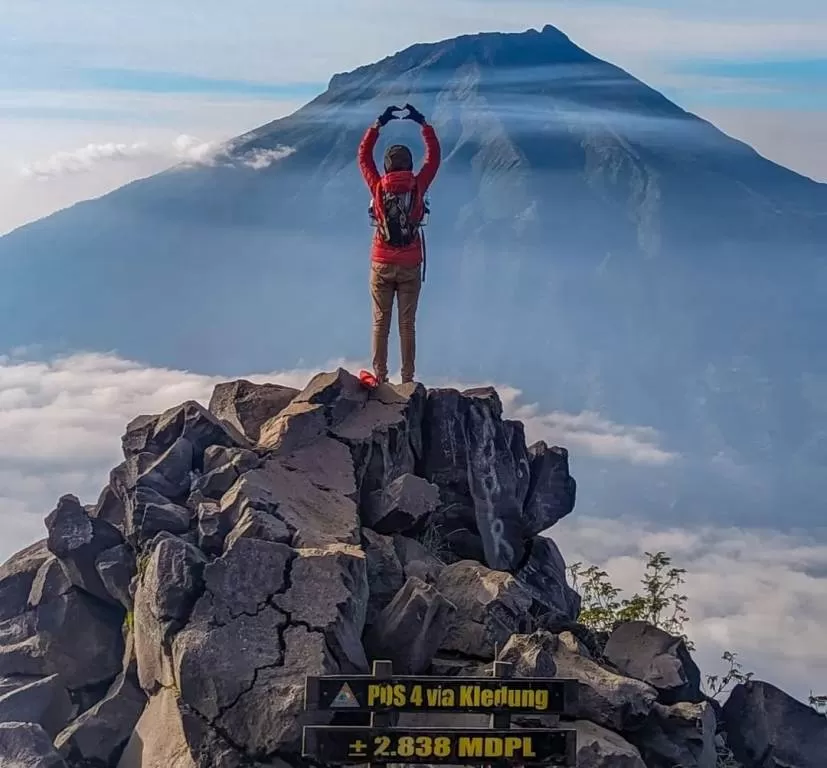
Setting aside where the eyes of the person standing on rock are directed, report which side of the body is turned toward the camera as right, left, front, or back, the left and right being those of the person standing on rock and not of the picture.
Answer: back

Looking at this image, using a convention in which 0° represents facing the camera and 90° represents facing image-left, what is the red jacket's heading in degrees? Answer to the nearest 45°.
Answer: approximately 180°

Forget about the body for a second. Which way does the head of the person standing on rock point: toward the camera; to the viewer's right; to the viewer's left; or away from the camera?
away from the camera
